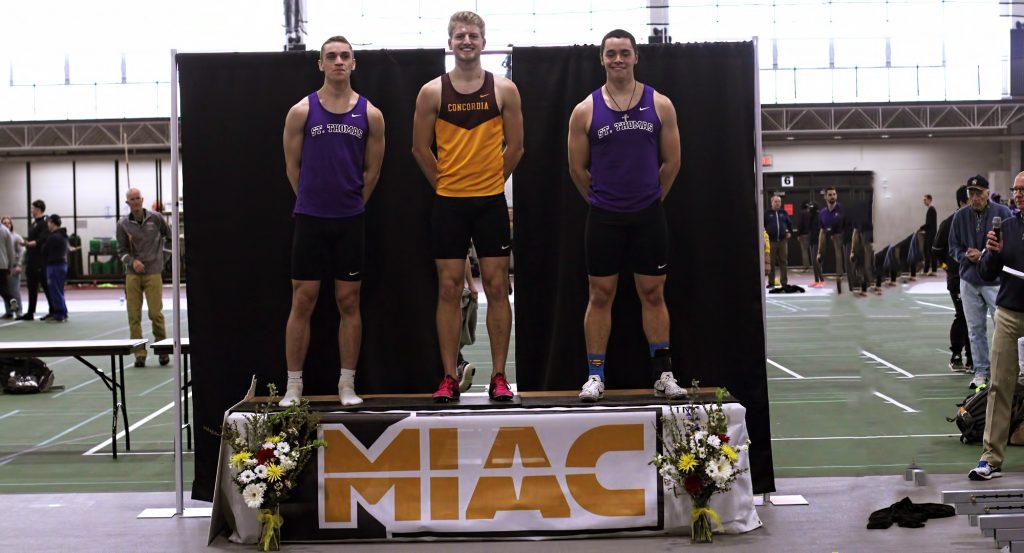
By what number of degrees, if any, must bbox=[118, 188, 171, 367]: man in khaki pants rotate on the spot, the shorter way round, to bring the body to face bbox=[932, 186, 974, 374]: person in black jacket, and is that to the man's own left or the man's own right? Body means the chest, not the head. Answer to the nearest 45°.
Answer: approximately 45° to the man's own left

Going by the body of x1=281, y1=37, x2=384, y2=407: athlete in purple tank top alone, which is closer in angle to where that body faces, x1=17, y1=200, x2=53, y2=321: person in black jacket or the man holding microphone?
the man holding microphone

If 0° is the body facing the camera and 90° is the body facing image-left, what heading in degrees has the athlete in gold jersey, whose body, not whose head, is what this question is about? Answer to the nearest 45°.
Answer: approximately 0°

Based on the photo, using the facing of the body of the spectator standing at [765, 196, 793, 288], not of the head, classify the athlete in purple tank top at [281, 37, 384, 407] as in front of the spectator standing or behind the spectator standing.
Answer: in front

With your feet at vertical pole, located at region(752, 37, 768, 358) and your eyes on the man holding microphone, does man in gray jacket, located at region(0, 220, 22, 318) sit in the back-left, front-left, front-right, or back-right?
back-left
